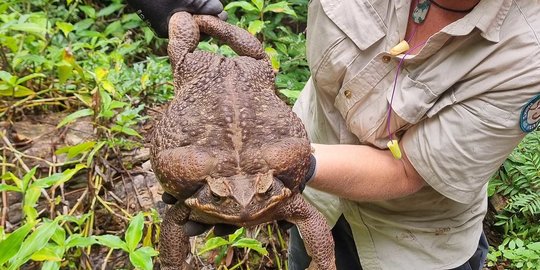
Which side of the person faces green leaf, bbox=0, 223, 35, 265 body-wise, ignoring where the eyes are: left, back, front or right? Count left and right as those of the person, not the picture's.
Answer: right

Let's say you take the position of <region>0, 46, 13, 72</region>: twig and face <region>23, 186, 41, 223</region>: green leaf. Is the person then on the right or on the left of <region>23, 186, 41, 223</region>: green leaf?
left

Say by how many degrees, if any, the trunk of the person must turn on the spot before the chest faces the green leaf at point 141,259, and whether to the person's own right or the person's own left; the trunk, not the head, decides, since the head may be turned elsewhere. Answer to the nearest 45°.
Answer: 0° — they already face it

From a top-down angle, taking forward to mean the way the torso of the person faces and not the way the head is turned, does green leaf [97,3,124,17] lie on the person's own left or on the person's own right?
on the person's own right

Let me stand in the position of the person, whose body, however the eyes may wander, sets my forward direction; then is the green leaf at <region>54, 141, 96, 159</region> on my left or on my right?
on my right

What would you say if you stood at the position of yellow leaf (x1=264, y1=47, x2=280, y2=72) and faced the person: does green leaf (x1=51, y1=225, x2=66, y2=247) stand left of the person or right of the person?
right

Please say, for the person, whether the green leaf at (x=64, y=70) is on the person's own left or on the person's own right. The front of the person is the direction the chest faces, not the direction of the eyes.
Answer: on the person's own right

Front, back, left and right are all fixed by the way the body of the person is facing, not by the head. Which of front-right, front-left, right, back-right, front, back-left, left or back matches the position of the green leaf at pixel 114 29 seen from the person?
right

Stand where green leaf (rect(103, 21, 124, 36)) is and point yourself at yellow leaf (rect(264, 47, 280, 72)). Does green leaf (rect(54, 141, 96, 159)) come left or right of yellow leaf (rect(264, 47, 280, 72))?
right

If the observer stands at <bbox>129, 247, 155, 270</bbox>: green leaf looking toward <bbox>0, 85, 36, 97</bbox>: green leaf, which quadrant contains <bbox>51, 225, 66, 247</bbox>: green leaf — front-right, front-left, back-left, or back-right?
front-left

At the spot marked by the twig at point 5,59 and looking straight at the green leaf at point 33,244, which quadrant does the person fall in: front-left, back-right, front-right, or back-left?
front-left

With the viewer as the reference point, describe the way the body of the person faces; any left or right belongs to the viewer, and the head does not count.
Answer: facing the viewer and to the left of the viewer
